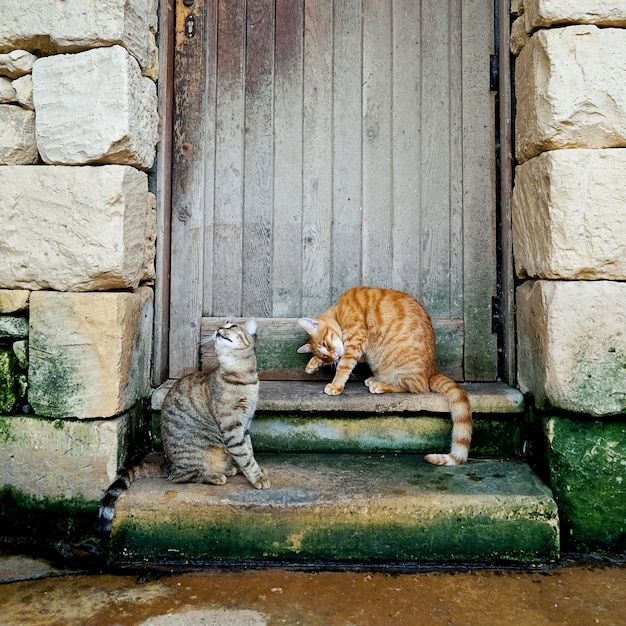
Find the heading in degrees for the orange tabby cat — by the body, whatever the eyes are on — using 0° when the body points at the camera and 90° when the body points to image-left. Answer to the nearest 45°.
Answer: approximately 90°

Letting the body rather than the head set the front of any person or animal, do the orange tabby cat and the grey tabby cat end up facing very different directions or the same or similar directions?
very different directions

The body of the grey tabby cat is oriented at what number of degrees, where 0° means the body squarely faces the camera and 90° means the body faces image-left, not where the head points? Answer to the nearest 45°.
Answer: approximately 270°

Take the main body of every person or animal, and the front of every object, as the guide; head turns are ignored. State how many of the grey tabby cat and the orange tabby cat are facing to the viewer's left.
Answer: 1
